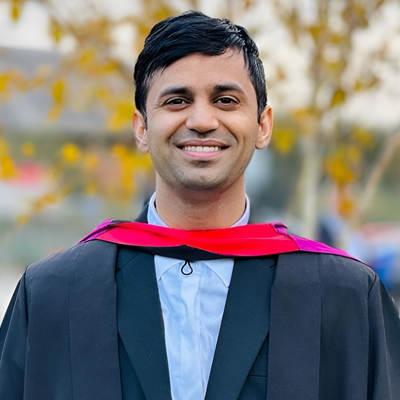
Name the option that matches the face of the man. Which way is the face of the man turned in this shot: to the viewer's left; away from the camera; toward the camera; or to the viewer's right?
toward the camera

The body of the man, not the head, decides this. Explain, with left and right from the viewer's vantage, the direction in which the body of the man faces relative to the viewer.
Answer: facing the viewer
